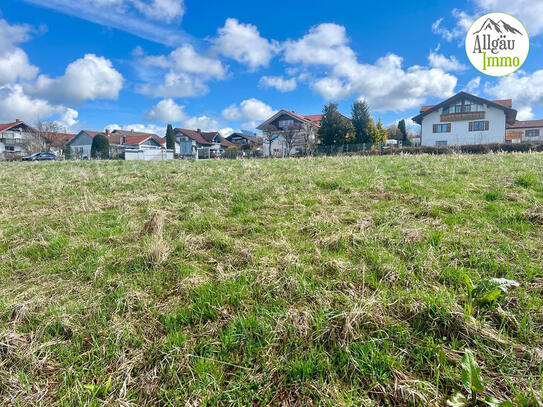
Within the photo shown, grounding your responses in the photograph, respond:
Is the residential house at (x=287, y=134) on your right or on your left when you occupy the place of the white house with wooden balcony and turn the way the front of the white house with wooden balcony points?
on your right

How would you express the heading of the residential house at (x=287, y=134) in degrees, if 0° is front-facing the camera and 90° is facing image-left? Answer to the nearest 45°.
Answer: approximately 0°

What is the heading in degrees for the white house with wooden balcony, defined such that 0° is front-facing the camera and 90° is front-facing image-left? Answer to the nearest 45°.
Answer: approximately 0°

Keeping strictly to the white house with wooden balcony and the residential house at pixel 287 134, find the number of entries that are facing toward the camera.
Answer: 2

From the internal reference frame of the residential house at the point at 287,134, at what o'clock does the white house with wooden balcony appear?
The white house with wooden balcony is roughly at 9 o'clock from the residential house.

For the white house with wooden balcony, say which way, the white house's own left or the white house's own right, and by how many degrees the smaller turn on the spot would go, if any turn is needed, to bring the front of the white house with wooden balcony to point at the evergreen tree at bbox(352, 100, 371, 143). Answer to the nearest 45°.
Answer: approximately 45° to the white house's own right

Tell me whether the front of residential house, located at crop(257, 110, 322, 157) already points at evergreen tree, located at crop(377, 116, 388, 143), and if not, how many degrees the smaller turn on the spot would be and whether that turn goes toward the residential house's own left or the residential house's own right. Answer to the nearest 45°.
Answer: approximately 90° to the residential house's own left

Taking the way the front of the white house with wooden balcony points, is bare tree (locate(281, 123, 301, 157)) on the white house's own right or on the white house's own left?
on the white house's own right
